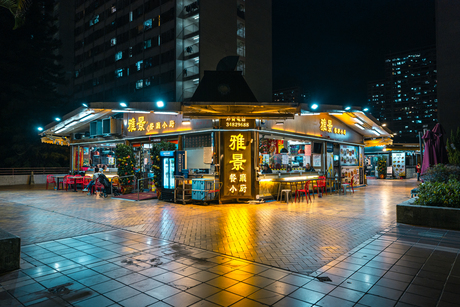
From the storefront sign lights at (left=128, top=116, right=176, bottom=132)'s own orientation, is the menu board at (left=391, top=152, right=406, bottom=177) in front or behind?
behind

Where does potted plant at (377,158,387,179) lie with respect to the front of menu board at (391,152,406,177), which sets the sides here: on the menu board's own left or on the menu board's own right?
on the menu board's own right

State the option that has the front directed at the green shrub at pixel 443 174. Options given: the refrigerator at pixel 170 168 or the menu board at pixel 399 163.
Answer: the menu board

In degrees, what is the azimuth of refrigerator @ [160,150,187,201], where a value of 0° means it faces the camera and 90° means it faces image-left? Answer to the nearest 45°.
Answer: approximately 45°

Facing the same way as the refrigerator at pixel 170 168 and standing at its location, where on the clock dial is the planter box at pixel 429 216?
The planter box is roughly at 9 o'clock from the refrigerator.

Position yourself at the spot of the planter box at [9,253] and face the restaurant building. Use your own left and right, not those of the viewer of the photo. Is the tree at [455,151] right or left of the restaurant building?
right

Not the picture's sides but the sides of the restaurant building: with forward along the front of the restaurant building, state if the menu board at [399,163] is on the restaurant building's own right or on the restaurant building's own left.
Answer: on the restaurant building's own left

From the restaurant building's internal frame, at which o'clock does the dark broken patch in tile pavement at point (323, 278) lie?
The dark broken patch in tile pavement is roughly at 12 o'clock from the restaurant building.

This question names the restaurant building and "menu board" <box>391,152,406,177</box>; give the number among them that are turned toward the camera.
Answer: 2

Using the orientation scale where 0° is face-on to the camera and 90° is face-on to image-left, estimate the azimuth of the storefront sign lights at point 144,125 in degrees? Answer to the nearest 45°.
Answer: approximately 45°

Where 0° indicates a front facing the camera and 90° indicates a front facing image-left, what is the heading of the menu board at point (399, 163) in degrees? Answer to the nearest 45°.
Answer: approximately 0°

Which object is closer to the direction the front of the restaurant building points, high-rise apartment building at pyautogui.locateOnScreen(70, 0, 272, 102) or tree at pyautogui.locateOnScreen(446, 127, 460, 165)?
the tree

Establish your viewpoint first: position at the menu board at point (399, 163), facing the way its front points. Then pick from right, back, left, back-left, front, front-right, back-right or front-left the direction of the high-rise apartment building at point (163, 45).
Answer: right
